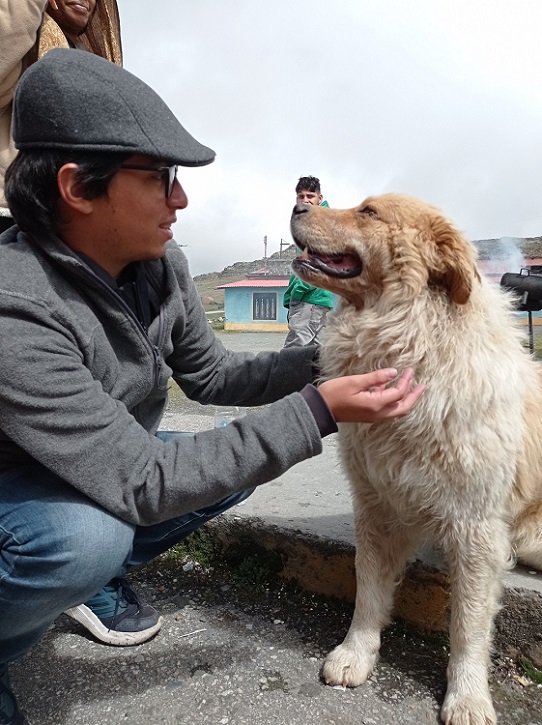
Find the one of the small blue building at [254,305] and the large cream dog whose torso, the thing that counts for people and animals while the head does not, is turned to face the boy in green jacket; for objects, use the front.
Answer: the small blue building

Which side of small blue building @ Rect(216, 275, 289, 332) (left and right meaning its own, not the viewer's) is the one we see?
front

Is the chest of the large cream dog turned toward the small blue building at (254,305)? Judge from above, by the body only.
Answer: no

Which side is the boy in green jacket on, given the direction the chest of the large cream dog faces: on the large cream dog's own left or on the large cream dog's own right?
on the large cream dog's own right

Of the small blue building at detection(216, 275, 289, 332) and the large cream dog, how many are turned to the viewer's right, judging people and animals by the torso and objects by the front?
0

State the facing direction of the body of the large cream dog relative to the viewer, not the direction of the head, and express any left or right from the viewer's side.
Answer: facing the viewer and to the left of the viewer

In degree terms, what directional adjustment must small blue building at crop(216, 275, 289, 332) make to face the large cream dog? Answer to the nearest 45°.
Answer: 0° — it already faces it

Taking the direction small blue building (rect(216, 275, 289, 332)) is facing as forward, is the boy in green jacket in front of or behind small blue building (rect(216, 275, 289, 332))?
in front
